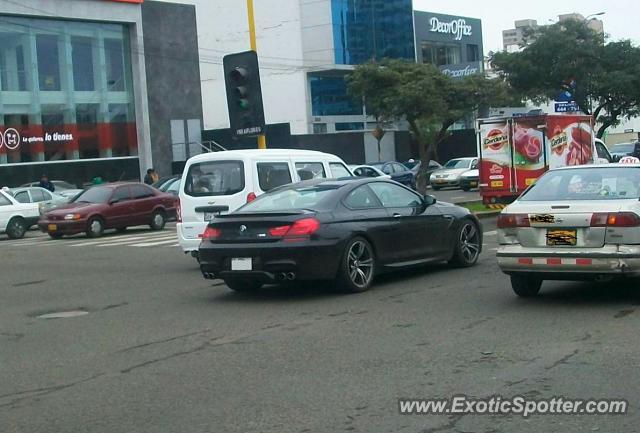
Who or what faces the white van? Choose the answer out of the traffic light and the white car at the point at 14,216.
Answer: the traffic light

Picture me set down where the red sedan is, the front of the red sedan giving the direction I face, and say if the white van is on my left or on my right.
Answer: on my left

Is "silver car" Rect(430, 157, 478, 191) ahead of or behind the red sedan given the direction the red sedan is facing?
behind

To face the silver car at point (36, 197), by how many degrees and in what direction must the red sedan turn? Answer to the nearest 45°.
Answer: approximately 90° to its right

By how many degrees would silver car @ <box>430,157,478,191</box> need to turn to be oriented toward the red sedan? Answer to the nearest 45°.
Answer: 0° — it already faces it

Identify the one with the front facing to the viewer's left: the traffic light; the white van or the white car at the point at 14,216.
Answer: the white car

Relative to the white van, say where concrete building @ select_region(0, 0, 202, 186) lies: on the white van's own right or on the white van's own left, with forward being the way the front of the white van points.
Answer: on the white van's own left

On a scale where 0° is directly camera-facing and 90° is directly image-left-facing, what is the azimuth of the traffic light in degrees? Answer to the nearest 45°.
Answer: approximately 0°

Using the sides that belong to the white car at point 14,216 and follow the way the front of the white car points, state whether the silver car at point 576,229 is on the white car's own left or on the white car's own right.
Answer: on the white car's own left

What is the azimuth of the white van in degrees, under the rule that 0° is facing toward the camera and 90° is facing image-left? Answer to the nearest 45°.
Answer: approximately 225°

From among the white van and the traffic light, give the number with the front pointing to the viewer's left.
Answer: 0

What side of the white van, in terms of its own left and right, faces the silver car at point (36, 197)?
left

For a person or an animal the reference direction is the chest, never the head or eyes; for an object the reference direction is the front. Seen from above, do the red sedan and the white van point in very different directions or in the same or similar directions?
very different directions

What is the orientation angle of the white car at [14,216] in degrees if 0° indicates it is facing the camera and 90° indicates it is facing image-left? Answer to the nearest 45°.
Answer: approximately 90°

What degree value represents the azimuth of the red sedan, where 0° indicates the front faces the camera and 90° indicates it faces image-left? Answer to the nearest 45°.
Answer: approximately 45°
